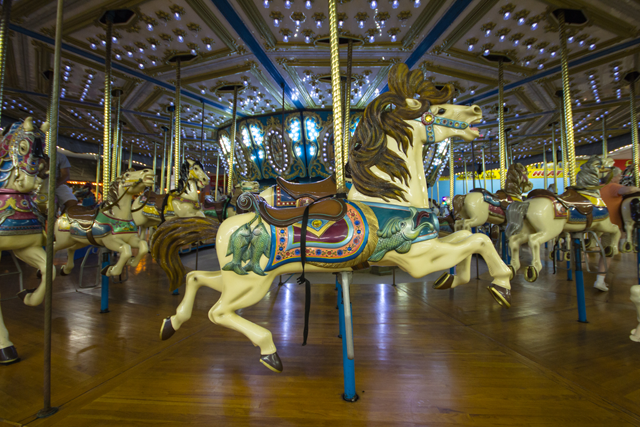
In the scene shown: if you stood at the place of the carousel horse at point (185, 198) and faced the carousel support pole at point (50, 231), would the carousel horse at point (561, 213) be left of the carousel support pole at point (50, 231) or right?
left

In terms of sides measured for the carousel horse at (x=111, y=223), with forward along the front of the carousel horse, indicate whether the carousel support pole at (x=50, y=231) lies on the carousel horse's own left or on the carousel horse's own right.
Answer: on the carousel horse's own right

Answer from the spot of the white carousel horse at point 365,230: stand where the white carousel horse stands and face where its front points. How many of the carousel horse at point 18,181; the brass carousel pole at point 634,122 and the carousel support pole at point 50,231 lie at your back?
2

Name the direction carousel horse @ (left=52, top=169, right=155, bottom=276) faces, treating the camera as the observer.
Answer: facing the viewer and to the right of the viewer

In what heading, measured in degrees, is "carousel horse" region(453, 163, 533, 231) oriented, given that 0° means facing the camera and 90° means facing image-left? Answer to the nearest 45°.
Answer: approximately 225°

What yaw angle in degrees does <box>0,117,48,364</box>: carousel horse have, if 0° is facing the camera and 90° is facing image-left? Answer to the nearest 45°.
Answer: approximately 315°

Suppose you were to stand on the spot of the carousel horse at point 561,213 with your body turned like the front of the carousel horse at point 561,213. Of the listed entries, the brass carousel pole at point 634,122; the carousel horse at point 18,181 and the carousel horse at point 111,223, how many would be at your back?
2

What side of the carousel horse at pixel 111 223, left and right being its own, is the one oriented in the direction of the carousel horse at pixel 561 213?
front

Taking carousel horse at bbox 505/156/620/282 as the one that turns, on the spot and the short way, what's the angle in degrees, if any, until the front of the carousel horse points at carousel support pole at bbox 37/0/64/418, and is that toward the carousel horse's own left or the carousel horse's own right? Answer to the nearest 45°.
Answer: approximately 180°

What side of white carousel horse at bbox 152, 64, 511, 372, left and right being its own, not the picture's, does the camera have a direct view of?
right
